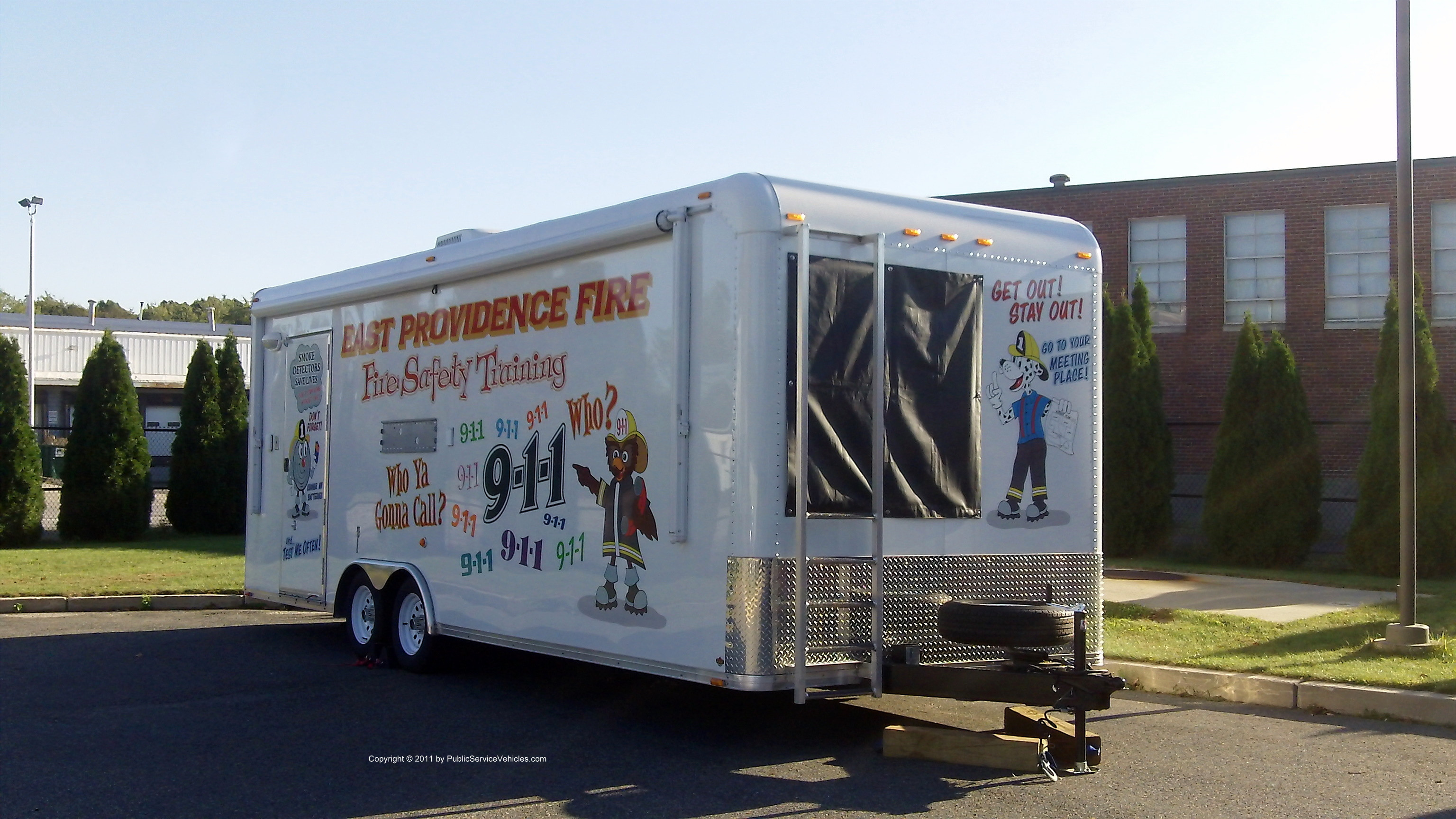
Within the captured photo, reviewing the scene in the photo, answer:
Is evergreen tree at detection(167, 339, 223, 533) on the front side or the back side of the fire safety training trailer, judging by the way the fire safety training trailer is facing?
on the back side

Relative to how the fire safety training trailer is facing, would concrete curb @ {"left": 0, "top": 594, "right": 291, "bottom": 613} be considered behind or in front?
behind

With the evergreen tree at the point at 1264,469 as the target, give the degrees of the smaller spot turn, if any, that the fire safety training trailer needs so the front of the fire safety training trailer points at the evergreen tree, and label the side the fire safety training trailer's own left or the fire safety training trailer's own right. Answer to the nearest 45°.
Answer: approximately 90° to the fire safety training trailer's own left

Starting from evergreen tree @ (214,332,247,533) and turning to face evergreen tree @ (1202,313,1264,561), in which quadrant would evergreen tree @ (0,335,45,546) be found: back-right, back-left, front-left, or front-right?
back-right

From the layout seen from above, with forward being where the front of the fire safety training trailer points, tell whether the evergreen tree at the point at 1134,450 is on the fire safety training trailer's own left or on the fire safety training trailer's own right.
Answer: on the fire safety training trailer's own left

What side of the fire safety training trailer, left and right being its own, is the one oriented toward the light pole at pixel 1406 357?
left

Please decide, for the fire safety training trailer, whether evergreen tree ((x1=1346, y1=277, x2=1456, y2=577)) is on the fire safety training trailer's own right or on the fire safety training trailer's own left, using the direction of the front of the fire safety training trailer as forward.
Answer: on the fire safety training trailer's own left

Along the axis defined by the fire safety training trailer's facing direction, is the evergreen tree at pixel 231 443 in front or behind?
behind

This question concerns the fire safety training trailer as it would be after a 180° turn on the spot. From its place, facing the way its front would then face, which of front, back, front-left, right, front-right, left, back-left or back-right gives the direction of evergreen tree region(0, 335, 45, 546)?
front

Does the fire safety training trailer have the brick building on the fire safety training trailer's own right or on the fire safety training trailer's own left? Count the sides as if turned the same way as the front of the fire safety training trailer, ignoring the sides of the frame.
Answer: on the fire safety training trailer's own left

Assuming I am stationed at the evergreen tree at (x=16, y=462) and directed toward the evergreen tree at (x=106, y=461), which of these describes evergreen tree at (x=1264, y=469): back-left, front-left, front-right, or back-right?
front-right

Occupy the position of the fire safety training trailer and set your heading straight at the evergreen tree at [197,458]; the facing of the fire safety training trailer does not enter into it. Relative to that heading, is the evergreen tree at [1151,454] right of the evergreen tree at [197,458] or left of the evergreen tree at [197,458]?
right
